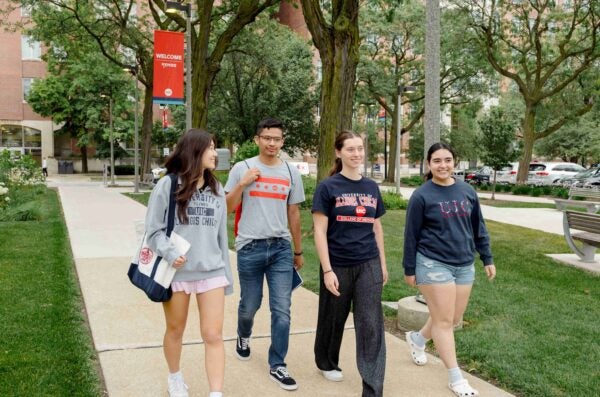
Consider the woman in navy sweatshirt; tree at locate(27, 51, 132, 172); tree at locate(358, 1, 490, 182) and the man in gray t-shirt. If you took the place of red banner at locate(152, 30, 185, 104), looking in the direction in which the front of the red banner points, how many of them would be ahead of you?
2

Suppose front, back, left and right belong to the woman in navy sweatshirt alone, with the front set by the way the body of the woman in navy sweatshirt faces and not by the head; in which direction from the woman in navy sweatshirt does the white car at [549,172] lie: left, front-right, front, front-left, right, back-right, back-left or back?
back-left

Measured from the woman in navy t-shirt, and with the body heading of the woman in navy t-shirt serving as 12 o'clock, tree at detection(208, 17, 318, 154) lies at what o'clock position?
The tree is roughly at 7 o'clock from the woman in navy t-shirt.

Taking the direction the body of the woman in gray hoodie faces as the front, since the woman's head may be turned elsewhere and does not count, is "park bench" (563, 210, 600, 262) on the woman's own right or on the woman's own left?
on the woman's own left

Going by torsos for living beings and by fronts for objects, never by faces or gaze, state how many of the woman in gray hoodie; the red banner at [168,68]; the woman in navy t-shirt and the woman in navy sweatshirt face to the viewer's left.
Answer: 0

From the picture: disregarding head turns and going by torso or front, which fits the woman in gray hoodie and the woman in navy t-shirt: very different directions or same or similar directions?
same or similar directions

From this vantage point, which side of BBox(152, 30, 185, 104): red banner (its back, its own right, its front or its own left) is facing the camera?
front

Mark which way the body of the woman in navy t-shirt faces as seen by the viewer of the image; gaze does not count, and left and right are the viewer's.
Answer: facing the viewer and to the right of the viewer

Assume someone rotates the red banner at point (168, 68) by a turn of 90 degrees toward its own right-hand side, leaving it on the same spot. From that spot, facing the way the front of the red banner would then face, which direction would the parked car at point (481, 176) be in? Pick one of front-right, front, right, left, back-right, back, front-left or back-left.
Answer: back-right

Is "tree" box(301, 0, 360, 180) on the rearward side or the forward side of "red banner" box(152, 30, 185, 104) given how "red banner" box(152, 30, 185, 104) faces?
on the forward side

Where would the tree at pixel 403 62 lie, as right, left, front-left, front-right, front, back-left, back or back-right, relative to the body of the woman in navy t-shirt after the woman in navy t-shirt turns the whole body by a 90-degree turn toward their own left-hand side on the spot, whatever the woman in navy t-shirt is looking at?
front-left

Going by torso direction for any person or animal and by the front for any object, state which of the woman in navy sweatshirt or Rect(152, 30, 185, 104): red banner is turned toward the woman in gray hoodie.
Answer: the red banner

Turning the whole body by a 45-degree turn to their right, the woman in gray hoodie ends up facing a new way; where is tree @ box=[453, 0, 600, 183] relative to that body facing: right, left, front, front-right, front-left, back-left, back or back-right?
back-left

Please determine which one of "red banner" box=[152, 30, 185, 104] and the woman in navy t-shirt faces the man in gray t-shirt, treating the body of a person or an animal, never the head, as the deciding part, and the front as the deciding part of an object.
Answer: the red banner

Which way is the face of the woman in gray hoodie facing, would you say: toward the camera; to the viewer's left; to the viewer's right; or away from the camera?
to the viewer's right

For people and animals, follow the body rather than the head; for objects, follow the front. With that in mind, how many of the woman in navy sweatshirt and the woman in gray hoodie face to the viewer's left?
0
